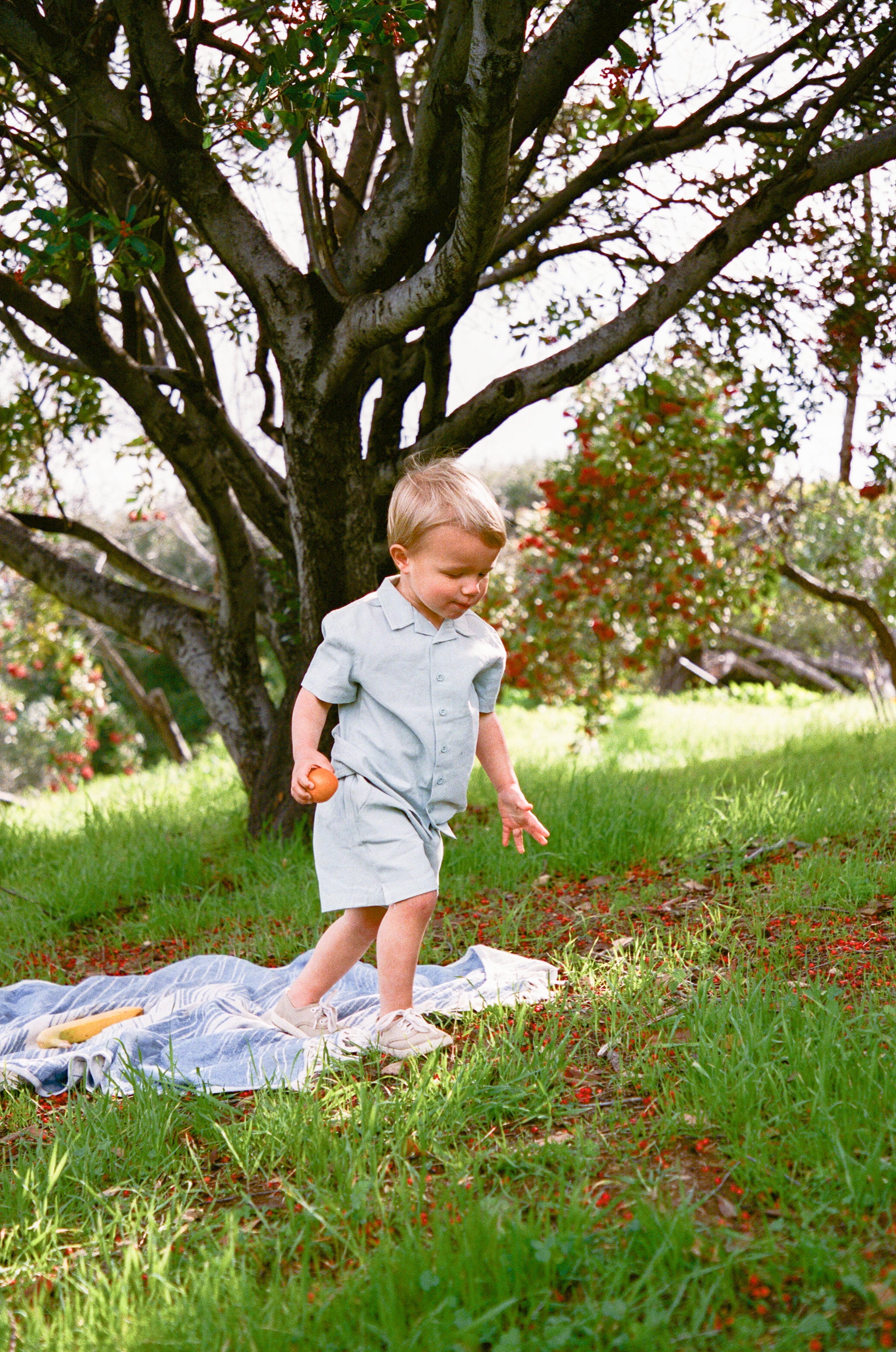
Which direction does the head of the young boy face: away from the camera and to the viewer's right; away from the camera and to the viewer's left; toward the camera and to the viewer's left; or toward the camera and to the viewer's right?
toward the camera and to the viewer's right

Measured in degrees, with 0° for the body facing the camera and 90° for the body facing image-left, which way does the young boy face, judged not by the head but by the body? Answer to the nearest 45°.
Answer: approximately 315°

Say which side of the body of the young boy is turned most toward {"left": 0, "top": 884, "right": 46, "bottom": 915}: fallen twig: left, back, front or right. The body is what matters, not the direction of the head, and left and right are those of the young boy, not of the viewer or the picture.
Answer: back

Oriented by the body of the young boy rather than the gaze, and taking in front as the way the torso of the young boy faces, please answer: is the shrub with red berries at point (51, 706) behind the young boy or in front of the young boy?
behind

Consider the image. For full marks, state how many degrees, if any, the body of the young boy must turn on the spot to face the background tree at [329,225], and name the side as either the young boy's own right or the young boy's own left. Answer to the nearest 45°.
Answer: approximately 135° to the young boy's own left
